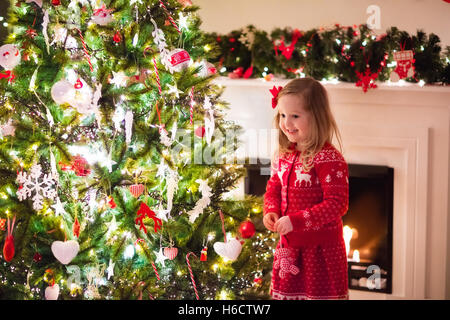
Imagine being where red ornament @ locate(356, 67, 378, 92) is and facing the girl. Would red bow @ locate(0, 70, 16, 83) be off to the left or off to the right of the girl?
right

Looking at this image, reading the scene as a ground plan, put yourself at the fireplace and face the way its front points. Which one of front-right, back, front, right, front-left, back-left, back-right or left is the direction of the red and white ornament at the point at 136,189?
front-right

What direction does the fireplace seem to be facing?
toward the camera

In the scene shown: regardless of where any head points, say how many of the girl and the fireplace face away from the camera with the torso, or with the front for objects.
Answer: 0

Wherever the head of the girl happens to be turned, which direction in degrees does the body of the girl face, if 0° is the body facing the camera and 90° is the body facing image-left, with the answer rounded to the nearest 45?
approximately 45°

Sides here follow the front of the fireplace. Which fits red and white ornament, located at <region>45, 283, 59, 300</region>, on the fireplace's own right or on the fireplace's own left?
on the fireplace's own right

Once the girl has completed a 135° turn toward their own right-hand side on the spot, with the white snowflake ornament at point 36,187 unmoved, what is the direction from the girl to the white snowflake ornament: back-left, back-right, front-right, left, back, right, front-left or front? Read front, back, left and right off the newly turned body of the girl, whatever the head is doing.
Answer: left

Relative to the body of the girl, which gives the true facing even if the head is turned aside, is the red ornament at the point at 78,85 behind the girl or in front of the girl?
in front

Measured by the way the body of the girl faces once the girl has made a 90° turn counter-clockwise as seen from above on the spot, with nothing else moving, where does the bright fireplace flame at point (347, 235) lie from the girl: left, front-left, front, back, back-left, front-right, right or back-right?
back-left

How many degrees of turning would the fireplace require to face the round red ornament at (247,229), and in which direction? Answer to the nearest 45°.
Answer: approximately 45° to its right
